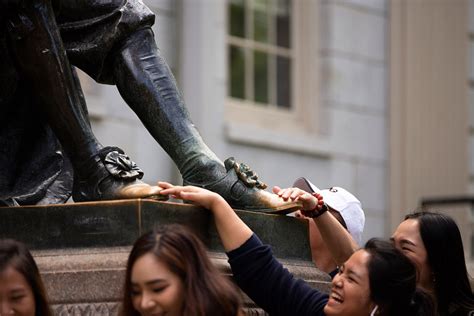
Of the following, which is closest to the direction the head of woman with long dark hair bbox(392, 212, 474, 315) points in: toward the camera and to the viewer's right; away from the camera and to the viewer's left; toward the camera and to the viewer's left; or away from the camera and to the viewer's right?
toward the camera and to the viewer's left

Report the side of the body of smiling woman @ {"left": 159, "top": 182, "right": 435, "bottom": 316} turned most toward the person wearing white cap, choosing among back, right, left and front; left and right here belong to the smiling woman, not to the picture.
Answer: right

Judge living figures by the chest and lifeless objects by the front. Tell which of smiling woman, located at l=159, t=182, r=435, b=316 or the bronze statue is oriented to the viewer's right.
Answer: the bronze statue

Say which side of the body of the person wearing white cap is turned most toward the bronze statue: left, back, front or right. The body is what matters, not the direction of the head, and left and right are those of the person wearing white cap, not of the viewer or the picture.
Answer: front

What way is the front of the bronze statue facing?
to the viewer's right

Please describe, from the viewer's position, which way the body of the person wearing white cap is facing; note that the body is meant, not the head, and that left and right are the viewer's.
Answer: facing to the left of the viewer

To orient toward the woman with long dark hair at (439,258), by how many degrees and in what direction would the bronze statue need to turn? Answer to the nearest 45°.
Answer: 0° — it already faces them

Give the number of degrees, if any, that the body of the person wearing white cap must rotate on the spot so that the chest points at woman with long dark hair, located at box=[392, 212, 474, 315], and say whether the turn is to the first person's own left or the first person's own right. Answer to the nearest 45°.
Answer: approximately 135° to the first person's own left

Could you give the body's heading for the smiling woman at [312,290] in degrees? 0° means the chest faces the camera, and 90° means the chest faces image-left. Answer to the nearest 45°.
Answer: approximately 90°
